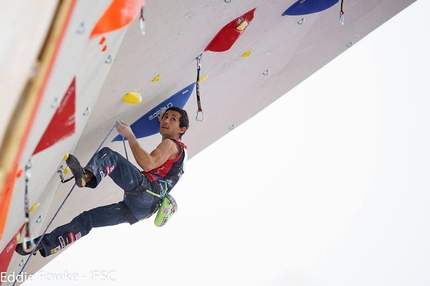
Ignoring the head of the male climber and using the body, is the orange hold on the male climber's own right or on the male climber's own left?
on the male climber's own left

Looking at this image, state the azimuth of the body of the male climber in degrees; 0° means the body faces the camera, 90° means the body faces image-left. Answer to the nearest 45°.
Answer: approximately 90°

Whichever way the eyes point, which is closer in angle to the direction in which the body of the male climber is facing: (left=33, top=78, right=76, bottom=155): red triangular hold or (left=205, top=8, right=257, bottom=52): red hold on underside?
the red triangular hold
